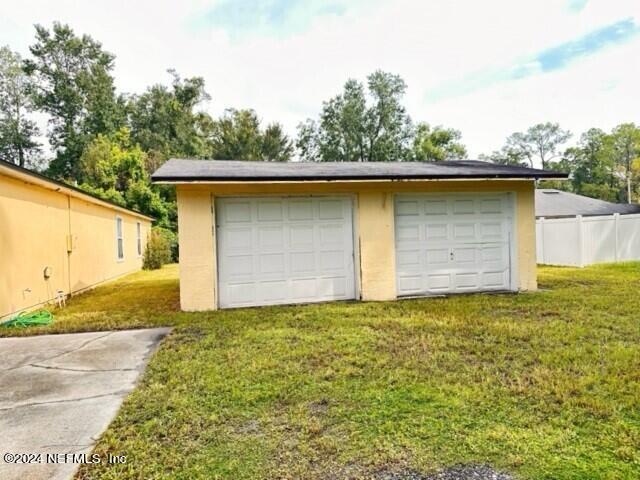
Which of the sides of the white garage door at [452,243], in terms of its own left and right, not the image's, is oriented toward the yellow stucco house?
right

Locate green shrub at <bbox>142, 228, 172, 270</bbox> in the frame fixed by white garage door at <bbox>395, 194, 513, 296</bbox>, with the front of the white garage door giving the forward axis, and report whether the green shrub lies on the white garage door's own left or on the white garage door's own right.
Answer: on the white garage door's own right

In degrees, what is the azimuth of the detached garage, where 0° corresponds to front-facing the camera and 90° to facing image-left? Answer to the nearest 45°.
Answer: approximately 0°

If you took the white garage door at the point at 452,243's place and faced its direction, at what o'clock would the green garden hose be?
The green garden hose is roughly at 2 o'clock from the white garage door.

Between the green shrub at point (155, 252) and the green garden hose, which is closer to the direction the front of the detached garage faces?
the green garden hose

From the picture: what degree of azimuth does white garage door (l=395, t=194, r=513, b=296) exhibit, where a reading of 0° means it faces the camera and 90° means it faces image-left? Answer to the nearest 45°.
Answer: approximately 0°

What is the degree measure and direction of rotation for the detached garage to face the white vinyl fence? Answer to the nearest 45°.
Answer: approximately 135° to its left
